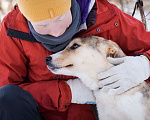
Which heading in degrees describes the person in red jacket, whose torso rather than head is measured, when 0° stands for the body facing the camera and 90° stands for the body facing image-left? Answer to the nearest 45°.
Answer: approximately 0°

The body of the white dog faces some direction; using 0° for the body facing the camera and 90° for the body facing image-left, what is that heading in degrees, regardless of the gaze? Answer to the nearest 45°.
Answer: approximately 90°
